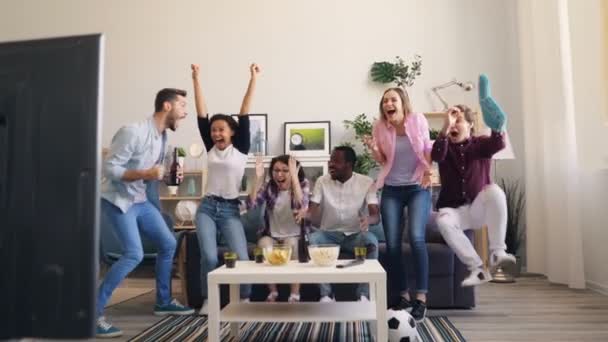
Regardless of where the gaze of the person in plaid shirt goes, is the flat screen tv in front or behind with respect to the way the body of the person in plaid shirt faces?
in front

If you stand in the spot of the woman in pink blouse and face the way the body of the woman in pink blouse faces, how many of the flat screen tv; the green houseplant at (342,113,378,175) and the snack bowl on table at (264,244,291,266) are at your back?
1

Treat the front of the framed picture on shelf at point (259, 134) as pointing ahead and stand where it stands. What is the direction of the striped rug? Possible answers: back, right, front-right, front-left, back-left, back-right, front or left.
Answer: front

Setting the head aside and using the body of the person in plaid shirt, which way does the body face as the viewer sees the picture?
toward the camera

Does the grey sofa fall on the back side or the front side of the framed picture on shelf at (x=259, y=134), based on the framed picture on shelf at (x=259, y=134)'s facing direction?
on the front side

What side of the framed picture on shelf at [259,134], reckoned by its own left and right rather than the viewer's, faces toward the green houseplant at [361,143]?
left

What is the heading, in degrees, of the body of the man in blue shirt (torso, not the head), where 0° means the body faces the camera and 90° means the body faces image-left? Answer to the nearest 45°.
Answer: approximately 270°

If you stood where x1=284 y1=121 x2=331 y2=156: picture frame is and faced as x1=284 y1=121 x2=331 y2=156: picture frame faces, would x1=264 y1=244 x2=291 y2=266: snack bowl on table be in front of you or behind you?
in front

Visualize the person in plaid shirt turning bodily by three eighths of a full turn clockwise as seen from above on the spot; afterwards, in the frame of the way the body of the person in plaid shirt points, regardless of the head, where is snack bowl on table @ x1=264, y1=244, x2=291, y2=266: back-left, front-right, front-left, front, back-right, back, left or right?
back-left

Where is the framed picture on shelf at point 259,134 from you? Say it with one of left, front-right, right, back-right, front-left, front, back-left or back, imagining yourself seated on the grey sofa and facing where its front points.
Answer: back-right

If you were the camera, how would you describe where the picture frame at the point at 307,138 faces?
facing the viewer

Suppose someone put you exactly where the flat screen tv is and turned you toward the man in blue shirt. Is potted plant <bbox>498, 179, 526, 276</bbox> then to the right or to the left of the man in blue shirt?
right

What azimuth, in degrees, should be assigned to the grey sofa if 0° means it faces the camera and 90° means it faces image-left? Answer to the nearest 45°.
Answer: approximately 0°

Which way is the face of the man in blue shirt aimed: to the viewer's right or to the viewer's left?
to the viewer's right
